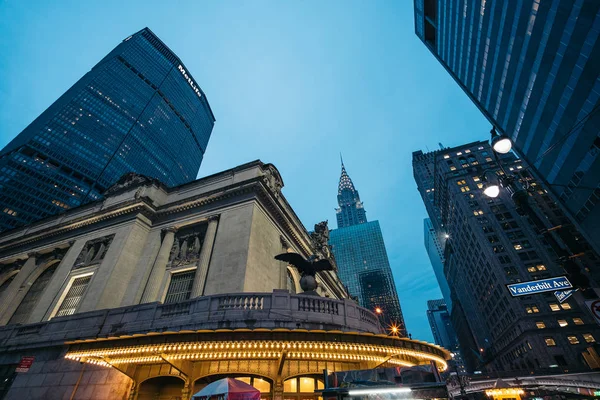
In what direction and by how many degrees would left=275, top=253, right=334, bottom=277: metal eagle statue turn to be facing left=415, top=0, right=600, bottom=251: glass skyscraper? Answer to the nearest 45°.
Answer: approximately 45° to its left

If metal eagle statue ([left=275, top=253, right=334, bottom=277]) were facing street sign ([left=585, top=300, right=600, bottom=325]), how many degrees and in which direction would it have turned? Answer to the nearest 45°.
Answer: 0° — it already faces it

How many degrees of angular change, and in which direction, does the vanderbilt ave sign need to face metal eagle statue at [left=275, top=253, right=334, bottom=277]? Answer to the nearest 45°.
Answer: approximately 90° to its right

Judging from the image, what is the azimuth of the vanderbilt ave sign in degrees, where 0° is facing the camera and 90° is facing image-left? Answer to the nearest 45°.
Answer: approximately 0°

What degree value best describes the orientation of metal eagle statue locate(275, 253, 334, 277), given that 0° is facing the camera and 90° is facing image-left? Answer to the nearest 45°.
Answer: approximately 315°

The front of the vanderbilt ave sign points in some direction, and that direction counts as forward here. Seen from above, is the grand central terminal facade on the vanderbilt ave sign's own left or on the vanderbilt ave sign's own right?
on the vanderbilt ave sign's own right
